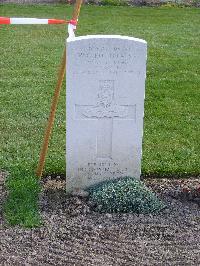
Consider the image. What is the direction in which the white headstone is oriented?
toward the camera
